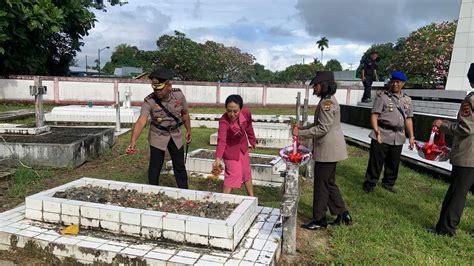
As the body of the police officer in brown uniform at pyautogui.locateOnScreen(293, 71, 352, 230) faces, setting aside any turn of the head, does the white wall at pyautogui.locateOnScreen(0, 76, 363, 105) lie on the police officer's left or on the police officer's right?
on the police officer's right

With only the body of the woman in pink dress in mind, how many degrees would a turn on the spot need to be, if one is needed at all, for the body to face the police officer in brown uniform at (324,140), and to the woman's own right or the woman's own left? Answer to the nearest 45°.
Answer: approximately 45° to the woman's own left

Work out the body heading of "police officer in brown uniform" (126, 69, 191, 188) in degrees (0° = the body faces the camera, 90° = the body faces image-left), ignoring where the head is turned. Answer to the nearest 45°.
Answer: approximately 0°

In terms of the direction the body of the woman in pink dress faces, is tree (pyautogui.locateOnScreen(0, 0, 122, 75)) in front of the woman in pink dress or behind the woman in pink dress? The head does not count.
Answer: behind

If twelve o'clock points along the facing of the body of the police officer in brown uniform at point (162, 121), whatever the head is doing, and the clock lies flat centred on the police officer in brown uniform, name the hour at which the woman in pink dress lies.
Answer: The woman in pink dress is roughly at 10 o'clock from the police officer in brown uniform.

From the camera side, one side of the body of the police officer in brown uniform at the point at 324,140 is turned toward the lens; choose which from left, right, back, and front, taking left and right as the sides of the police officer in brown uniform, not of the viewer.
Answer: left

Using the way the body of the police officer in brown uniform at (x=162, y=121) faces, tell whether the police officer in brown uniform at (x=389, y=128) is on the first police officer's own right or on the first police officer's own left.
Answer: on the first police officer's own left

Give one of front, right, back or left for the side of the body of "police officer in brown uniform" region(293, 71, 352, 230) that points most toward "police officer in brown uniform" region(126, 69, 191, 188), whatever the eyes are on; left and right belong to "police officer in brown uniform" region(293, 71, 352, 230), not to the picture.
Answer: front

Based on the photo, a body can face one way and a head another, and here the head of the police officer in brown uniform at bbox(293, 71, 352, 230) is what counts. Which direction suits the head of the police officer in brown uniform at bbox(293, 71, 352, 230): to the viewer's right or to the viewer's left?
to the viewer's left

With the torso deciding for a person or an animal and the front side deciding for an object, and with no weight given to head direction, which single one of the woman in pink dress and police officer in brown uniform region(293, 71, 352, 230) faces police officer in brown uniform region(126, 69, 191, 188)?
police officer in brown uniform region(293, 71, 352, 230)

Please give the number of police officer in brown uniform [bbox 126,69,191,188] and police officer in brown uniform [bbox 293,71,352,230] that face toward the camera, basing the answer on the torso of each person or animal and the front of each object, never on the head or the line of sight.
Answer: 1
